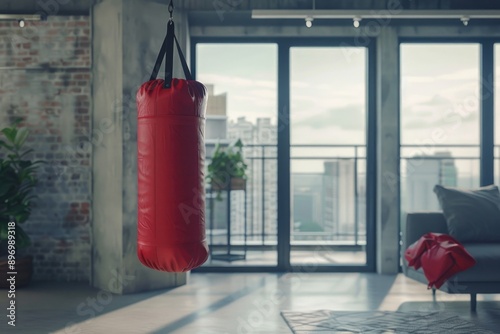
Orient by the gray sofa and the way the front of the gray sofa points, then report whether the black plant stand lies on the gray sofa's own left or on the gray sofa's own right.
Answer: on the gray sofa's own right

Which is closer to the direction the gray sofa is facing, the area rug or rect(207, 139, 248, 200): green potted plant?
the area rug

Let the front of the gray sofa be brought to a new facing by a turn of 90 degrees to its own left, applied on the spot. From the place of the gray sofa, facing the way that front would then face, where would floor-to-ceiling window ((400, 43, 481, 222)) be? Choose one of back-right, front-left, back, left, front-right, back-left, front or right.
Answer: left

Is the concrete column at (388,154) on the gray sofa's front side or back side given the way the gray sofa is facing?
on the back side

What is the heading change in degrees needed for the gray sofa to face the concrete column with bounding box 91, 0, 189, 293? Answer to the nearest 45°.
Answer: approximately 90° to its right

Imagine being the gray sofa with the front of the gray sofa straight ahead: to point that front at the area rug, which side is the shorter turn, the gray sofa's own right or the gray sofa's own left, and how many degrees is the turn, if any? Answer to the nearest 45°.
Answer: approximately 45° to the gray sofa's own right

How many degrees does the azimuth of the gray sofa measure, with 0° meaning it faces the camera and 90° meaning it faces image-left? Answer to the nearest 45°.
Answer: approximately 0°

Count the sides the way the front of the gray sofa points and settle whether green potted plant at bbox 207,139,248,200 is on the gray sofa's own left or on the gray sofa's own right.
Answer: on the gray sofa's own right
